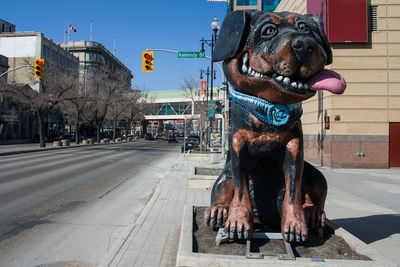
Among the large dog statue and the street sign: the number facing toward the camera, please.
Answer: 2

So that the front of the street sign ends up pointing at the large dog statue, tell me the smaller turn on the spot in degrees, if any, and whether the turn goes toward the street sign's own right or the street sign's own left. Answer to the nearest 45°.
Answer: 0° — it already faces it

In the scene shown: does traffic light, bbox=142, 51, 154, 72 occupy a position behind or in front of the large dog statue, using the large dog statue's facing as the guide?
behind

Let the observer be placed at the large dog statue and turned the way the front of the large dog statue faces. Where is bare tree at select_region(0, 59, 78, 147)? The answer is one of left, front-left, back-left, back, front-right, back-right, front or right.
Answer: back-right

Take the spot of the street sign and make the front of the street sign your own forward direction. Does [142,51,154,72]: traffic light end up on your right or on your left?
on your right

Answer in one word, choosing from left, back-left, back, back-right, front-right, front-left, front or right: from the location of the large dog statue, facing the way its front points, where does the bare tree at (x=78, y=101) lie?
back-right

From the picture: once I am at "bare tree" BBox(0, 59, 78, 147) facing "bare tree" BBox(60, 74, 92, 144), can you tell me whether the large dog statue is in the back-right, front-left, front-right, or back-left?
back-right

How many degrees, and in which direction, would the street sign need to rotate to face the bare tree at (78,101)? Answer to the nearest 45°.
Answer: approximately 135° to its right

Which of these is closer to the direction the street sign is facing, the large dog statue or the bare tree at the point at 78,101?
the large dog statue

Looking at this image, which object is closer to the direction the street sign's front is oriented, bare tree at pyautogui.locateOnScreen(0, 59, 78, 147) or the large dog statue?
the large dog statue
